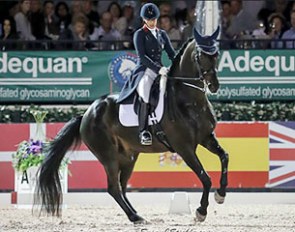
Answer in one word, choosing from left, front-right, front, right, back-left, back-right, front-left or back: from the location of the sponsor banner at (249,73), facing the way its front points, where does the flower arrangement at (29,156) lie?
front-right

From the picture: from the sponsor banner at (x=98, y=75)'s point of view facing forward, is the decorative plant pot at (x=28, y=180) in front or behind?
in front

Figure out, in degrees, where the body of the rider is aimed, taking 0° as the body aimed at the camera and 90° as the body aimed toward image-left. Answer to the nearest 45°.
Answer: approximately 315°

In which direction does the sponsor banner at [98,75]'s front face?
toward the camera

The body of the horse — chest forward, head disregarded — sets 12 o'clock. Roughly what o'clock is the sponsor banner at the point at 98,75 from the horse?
The sponsor banner is roughly at 7 o'clock from the horse.

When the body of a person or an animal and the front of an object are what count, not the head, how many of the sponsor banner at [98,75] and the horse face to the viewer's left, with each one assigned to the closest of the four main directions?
0

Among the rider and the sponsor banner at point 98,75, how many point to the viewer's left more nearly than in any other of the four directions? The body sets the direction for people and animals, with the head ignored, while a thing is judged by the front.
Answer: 0

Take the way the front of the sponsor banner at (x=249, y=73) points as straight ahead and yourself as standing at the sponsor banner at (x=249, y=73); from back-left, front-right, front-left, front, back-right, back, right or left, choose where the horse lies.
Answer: front

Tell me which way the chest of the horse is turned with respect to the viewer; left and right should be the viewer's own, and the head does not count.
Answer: facing the viewer and to the right of the viewer

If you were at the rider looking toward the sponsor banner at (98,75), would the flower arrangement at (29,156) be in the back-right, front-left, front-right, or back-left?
front-left

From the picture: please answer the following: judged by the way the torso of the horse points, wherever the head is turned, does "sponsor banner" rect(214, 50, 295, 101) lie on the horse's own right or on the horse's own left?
on the horse's own left

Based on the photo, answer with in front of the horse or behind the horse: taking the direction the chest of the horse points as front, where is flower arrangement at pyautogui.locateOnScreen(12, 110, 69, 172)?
behind

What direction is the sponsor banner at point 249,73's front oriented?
toward the camera

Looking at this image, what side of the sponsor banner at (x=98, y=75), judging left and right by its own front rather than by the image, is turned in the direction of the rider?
front

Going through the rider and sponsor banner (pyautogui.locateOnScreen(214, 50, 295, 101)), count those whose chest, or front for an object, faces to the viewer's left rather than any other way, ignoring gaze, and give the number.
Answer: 0
